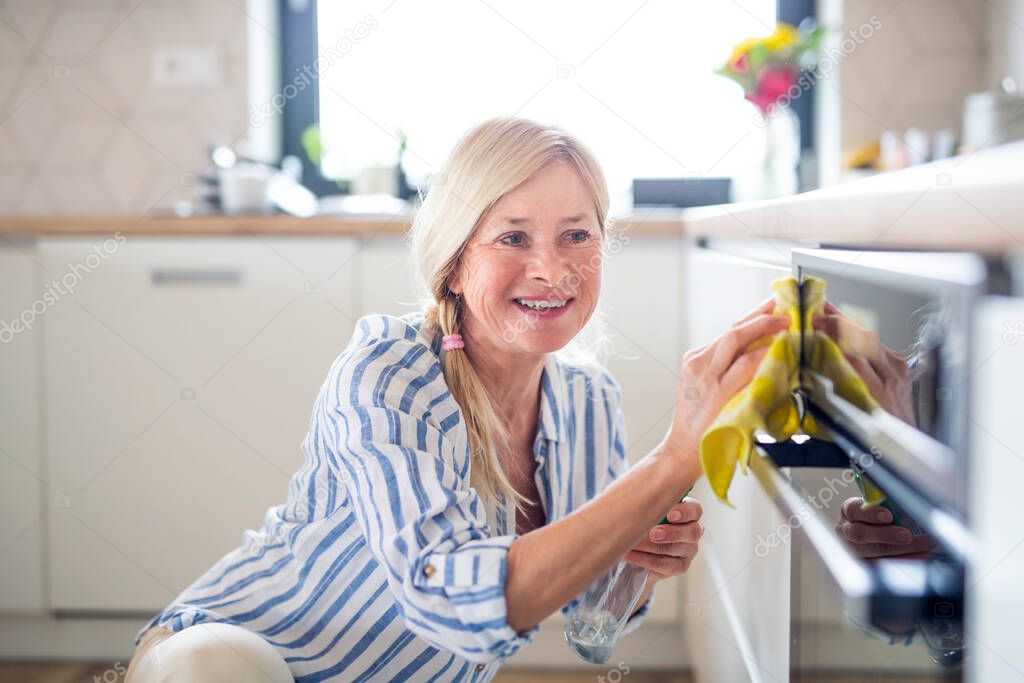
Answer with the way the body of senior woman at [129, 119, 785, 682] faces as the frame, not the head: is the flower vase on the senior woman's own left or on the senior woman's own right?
on the senior woman's own left

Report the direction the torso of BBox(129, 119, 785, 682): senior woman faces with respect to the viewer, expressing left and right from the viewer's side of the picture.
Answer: facing the viewer and to the right of the viewer

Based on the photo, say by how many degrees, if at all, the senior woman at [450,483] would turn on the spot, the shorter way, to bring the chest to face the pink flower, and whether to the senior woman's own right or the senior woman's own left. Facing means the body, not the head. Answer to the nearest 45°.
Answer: approximately 90° to the senior woman's own left

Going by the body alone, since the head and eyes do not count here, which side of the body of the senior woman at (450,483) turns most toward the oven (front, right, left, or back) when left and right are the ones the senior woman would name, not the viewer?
front

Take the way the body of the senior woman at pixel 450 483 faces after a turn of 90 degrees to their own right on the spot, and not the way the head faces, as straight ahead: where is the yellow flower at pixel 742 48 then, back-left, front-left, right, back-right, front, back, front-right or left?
back
